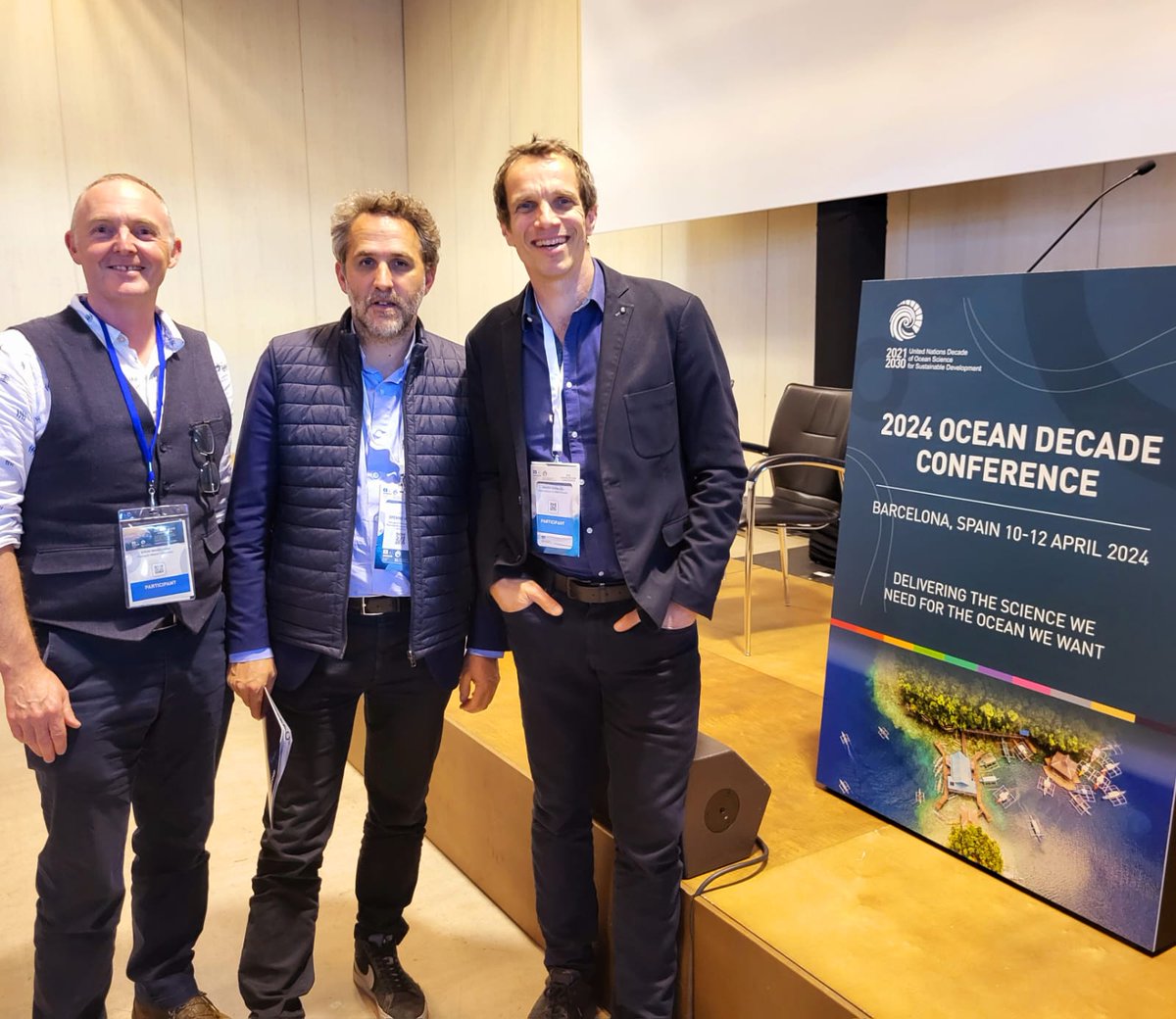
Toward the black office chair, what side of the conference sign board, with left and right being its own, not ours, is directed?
right

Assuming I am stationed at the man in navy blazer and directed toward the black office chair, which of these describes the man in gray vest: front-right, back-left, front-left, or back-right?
back-left

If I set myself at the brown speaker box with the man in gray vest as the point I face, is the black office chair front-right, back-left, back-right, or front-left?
back-right

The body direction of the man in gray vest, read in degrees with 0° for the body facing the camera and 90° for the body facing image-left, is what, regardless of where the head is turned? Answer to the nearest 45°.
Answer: approximately 315°

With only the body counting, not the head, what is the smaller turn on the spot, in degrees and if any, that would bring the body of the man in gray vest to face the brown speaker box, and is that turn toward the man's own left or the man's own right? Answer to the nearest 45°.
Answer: approximately 45° to the man's own left

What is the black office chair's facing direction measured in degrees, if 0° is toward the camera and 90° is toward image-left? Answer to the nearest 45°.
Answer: approximately 45°
